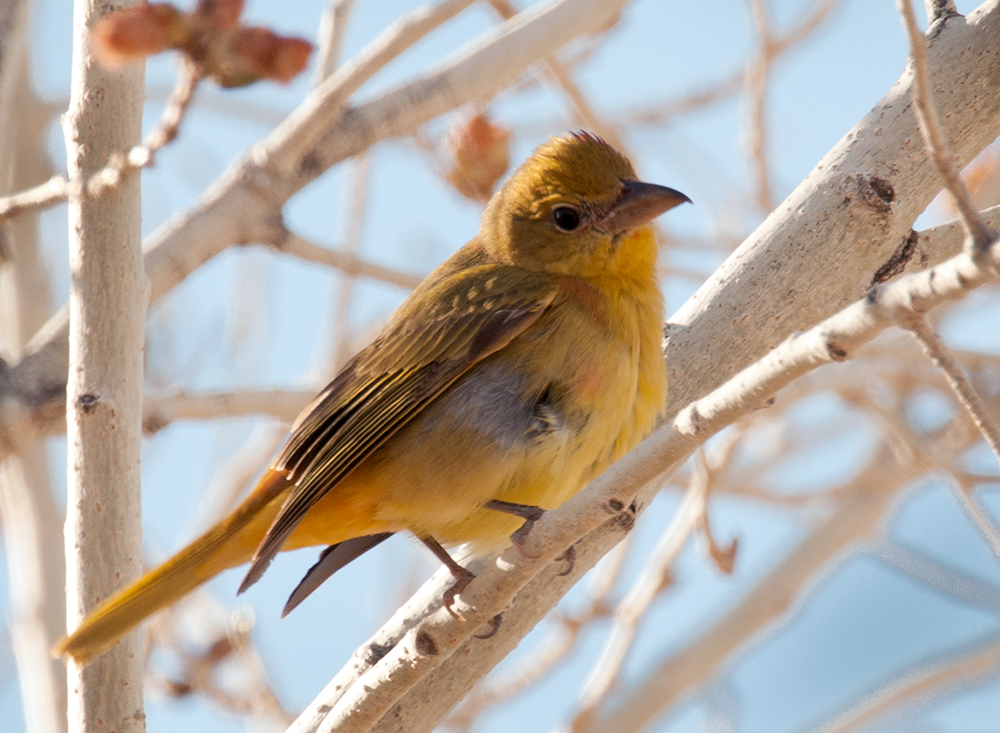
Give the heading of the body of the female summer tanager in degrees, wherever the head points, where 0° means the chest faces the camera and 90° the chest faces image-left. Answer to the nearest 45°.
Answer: approximately 270°

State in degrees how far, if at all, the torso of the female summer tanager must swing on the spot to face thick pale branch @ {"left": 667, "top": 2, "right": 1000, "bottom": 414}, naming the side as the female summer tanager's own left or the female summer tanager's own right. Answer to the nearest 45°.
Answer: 0° — it already faces it
